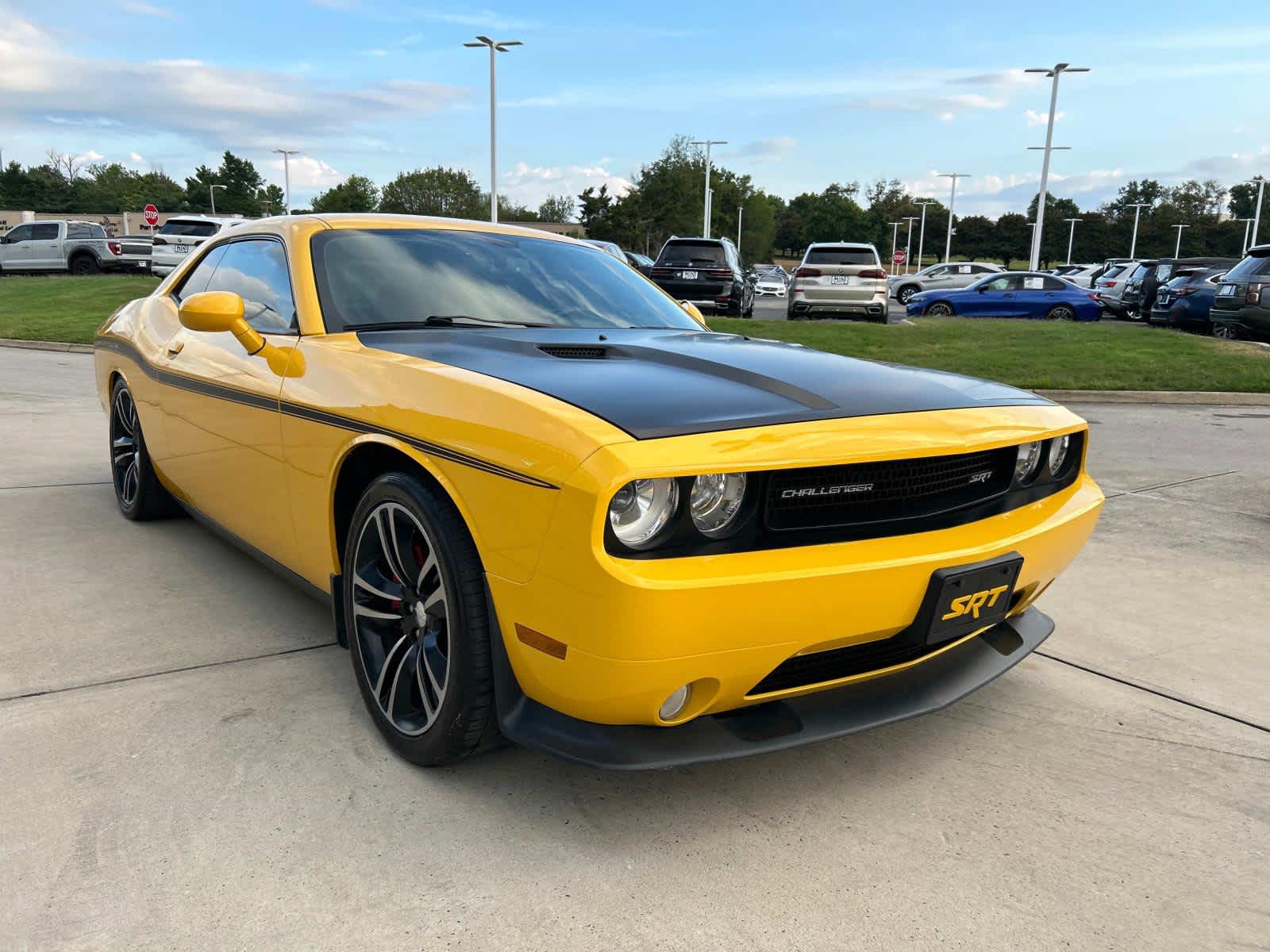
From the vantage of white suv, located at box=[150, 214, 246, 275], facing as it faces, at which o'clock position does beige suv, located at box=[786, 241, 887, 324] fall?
beige suv, located at box=[786, 241, 887, 324] is roughly at 3 o'clock from white suv, located at box=[150, 214, 246, 275].

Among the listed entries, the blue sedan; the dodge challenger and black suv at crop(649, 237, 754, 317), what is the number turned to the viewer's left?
1

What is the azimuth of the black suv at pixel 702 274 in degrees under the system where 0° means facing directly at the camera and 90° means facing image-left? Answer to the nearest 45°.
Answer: approximately 225°

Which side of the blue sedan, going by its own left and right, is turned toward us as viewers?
left

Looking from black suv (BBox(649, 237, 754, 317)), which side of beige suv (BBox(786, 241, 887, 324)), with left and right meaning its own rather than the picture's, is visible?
left

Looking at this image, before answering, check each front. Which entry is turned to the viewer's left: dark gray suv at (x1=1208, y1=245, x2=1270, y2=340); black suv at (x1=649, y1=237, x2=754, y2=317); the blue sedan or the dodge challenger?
the blue sedan

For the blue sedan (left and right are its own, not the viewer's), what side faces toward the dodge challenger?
left

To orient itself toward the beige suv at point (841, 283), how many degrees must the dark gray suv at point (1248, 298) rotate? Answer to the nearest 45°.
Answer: approximately 135° to its left

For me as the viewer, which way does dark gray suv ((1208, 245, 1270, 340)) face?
facing away from the viewer and to the right of the viewer

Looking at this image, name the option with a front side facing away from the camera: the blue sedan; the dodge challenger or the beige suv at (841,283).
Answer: the beige suv

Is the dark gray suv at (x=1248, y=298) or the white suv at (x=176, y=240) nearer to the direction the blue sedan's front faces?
the white suv

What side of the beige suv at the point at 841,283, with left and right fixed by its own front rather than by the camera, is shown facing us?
back

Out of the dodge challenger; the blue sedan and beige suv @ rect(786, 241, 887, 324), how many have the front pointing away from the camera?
1

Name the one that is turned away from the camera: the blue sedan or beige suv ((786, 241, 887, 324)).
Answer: the beige suv
